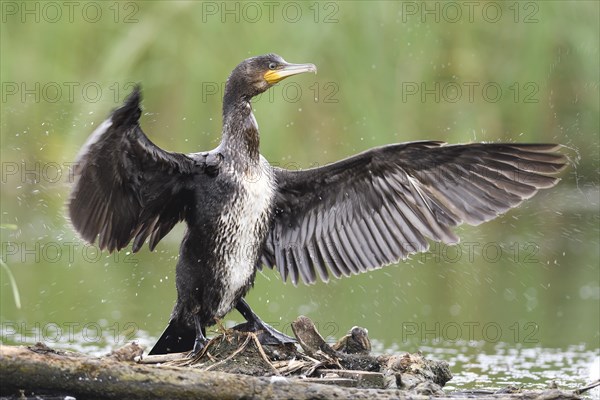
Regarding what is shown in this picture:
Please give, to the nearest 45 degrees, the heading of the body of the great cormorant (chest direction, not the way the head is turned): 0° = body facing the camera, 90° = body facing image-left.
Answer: approximately 315°
